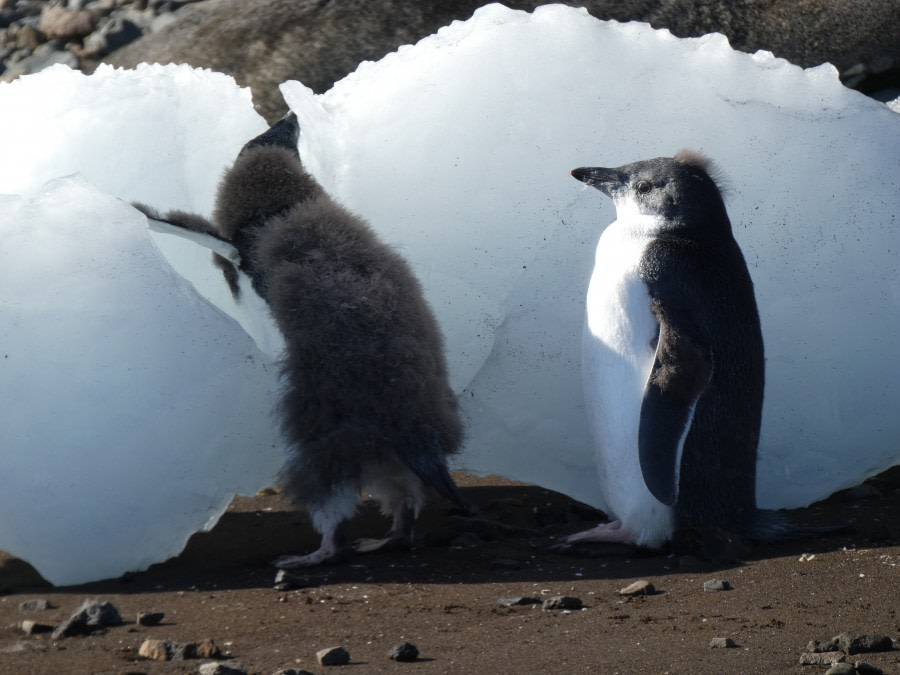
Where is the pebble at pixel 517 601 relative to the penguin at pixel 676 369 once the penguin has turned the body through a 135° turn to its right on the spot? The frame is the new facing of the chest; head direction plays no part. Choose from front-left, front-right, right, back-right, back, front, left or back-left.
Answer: back

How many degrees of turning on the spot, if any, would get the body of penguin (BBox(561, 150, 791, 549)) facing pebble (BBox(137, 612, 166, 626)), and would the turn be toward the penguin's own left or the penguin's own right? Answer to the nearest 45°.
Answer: approximately 45° to the penguin's own left

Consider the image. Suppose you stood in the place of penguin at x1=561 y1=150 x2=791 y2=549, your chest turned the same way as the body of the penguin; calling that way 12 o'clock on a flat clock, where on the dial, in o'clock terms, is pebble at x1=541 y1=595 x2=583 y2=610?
The pebble is roughly at 10 o'clock from the penguin.

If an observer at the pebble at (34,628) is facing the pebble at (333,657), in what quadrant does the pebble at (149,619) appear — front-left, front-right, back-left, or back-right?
front-left

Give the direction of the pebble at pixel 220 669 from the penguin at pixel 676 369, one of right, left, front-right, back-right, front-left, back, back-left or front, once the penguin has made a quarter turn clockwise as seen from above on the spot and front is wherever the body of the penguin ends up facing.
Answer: back-left

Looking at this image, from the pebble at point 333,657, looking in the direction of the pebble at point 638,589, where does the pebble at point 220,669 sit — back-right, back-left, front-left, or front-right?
back-left

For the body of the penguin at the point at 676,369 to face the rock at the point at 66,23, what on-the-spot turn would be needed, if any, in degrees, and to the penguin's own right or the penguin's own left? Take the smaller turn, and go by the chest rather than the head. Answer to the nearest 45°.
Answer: approximately 45° to the penguin's own right

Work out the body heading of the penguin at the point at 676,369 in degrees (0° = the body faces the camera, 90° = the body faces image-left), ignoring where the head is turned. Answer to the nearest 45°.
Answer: approximately 90°

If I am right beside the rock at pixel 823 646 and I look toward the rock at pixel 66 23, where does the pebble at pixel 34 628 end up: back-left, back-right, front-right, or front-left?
front-left

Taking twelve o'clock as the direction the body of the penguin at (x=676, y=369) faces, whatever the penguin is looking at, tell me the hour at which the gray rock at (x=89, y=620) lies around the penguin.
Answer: The gray rock is roughly at 11 o'clock from the penguin.

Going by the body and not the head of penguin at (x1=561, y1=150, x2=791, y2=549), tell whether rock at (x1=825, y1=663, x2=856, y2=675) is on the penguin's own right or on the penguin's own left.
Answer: on the penguin's own left

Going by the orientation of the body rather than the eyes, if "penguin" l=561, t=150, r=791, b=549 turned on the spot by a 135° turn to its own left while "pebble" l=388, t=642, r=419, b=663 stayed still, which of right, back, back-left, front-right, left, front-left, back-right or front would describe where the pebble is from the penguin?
right

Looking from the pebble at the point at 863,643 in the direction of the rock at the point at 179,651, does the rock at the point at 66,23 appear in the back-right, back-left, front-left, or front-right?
front-right

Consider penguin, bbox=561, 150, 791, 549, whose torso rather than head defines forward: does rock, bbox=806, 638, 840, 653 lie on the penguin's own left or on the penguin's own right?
on the penguin's own left

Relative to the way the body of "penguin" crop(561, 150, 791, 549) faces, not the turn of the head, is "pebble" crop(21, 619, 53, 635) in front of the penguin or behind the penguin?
in front

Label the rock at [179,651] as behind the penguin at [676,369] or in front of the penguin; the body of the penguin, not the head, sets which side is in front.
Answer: in front
